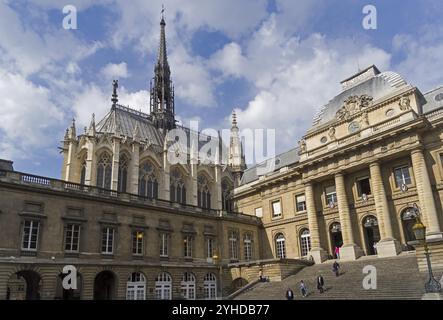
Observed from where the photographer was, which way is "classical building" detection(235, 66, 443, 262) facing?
facing the viewer and to the left of the viewer

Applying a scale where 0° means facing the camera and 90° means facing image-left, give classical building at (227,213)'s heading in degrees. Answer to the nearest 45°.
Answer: approximately 45°
